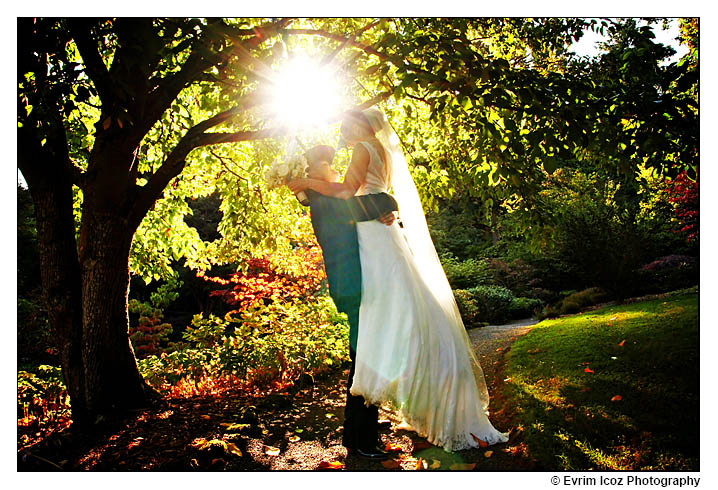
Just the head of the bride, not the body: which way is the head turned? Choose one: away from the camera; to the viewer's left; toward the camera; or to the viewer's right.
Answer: to the viewer's left

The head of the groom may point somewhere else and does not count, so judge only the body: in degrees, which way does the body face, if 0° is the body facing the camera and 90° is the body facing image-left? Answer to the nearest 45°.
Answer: approximately 270°

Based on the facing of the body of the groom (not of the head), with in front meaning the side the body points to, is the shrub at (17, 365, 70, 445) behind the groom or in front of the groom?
behind

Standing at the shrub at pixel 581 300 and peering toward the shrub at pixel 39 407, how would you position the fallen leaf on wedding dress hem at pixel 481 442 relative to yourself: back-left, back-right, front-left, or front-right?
front-left
